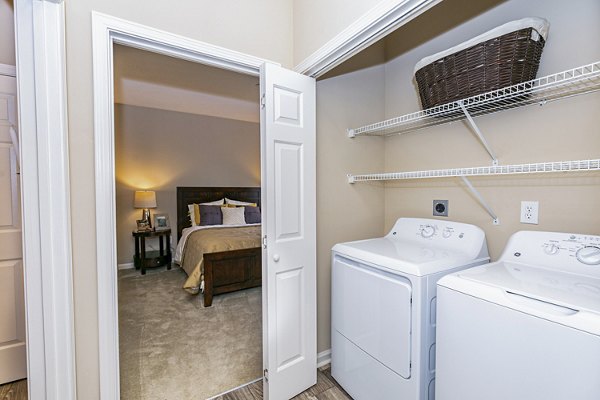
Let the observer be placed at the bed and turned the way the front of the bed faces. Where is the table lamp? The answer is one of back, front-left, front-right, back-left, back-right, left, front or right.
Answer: back

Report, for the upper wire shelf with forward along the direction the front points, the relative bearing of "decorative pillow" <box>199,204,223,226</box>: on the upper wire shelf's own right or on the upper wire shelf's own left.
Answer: on the upper wire shelf's own right

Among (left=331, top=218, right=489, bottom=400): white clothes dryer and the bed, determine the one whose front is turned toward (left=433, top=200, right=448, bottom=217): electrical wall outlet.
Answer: the bed

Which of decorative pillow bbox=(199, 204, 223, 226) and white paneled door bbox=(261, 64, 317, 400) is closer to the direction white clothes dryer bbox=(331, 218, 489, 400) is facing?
the white paneled door

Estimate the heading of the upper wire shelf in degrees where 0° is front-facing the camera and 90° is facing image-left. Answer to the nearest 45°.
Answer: approximately 45°

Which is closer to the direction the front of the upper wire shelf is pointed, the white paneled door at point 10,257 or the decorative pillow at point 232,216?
the white paneled door

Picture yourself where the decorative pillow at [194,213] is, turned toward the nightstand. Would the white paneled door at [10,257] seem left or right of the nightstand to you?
left

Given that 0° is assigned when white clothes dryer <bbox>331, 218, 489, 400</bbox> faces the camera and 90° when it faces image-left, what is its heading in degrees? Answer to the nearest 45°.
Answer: approximately 45°

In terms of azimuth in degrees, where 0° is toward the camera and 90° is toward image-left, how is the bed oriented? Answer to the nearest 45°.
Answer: approximately 315°
